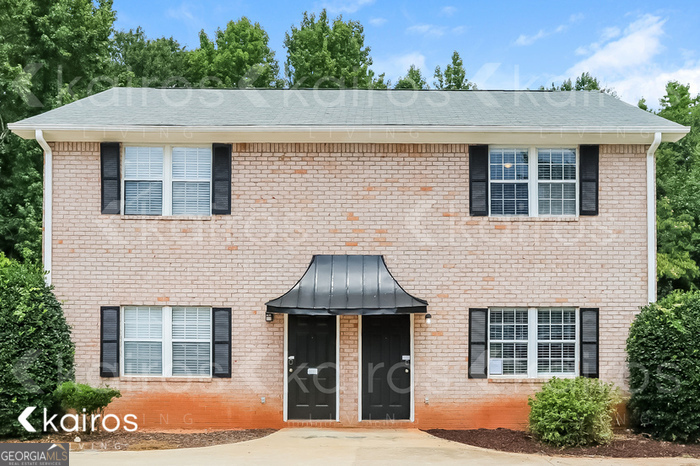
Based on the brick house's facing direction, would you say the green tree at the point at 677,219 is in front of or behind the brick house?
behind

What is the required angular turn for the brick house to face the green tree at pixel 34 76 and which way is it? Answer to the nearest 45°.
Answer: approximately 135° to its right

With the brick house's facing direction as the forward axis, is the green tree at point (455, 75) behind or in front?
behind

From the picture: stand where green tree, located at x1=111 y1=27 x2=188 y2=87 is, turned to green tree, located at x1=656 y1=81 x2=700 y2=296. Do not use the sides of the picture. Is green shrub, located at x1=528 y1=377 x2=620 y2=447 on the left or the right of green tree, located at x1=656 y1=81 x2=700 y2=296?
right

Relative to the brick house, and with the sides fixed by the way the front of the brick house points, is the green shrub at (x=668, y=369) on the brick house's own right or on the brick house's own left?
on the brick house's own left

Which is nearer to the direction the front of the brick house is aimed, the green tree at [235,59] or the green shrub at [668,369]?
the green shrub

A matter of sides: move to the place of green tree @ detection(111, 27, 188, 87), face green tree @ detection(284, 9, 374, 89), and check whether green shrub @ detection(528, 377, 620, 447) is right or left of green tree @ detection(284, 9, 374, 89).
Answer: right

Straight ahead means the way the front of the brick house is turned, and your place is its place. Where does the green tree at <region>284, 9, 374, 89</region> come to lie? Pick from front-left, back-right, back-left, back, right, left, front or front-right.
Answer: back

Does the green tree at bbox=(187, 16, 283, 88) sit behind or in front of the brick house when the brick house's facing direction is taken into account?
behind

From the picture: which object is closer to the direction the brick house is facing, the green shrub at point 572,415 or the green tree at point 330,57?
the green shrub
